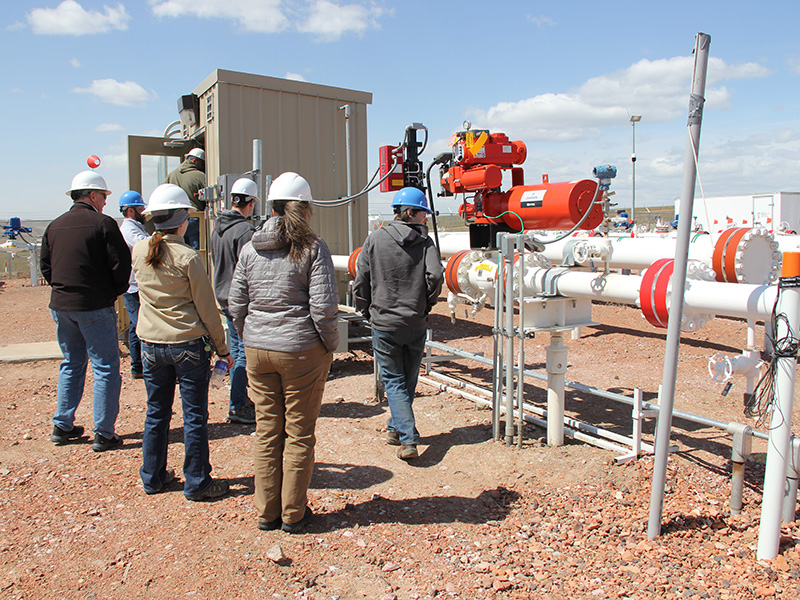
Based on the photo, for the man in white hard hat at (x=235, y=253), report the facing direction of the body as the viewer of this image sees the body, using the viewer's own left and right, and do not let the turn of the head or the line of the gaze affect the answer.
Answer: facing away from the viewer and to the right of the viewer

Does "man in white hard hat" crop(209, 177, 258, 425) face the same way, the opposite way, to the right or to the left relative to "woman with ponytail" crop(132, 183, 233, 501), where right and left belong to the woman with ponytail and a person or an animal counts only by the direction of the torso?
the same way

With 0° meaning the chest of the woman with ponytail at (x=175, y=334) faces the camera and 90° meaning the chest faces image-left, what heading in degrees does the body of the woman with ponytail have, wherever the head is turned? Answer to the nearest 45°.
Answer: approximately 225°

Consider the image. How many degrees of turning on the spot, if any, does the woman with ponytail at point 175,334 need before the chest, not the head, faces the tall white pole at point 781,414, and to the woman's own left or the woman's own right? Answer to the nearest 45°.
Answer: approximately 90° to the woman's own right

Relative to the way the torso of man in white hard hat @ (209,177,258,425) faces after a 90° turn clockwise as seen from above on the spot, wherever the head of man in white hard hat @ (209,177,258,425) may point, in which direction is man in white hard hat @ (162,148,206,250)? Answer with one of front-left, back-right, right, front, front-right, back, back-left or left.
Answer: back-left

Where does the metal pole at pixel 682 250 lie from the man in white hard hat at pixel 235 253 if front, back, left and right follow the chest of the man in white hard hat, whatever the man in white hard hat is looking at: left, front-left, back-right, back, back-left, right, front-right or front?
right

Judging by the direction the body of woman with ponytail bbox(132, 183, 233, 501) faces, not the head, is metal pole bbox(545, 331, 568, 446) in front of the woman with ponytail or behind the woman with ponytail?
in front

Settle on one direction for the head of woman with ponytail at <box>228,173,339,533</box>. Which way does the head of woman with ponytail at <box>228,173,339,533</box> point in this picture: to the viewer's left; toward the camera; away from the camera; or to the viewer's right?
away from the camera

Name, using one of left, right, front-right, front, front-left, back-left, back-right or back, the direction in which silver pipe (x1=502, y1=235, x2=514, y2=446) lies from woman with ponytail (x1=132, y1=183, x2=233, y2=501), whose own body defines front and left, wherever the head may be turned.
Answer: front-right

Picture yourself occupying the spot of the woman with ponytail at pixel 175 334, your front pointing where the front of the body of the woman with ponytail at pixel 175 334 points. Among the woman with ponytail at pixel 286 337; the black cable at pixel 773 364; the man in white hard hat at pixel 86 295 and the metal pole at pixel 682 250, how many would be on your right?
3
